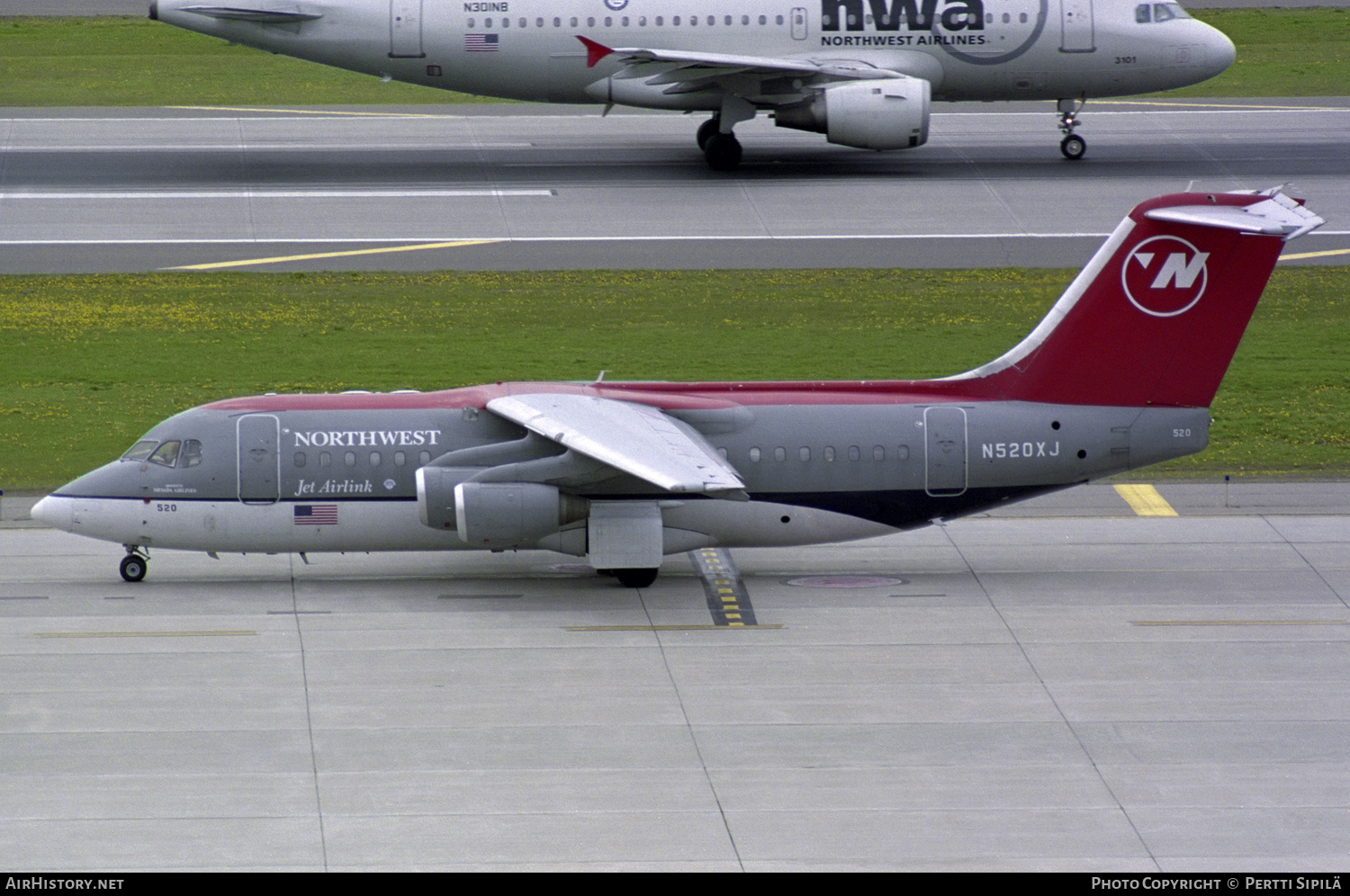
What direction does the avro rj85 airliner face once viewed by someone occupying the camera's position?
facing to the left of the viewer
